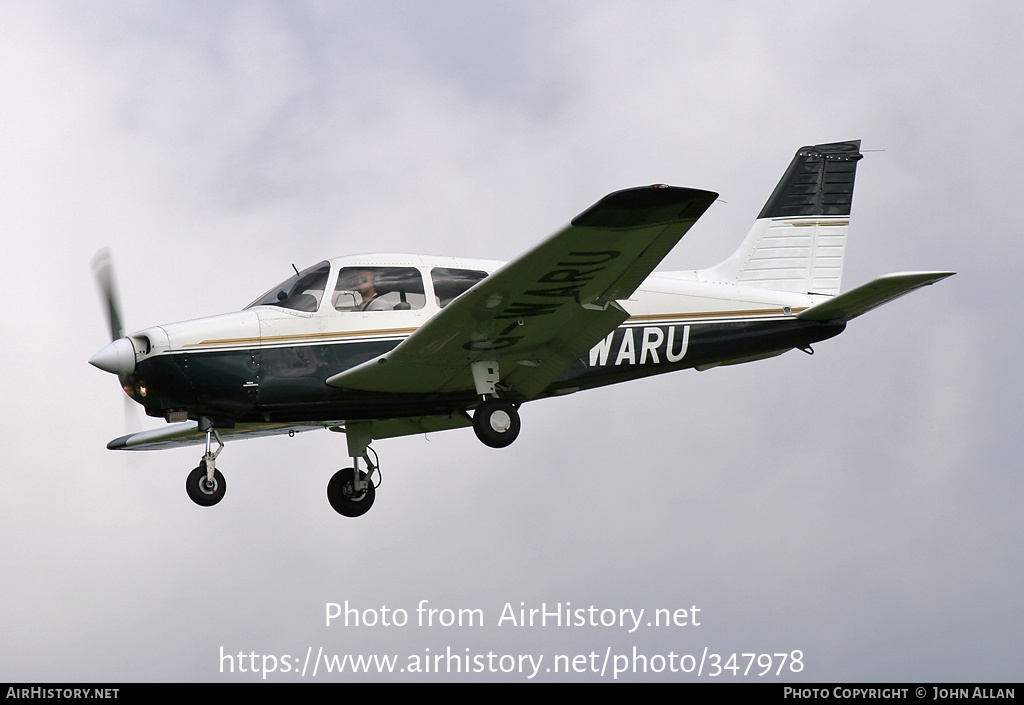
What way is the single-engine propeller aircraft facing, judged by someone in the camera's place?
facing the viewer and to the left of the viewer
